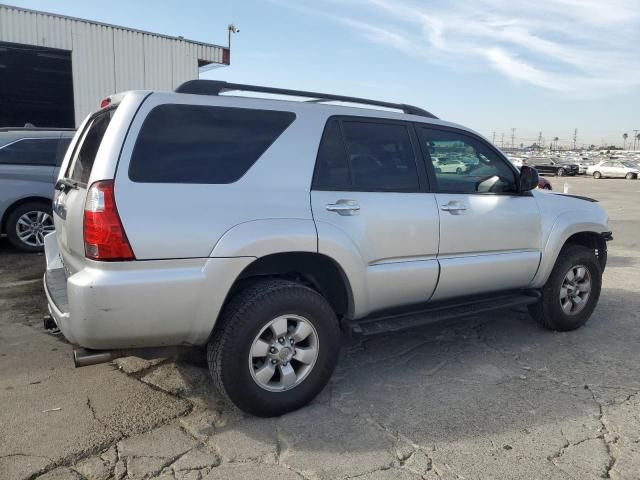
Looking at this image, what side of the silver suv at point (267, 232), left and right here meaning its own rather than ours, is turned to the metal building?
left

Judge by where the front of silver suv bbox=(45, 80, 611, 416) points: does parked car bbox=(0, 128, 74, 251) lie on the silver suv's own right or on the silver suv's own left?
on the silver suv's own left

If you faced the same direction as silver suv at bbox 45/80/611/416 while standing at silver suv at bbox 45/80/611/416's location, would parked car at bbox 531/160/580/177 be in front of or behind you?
in front

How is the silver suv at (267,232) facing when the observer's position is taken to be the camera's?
facing away from the viewer and to the right of the viewer

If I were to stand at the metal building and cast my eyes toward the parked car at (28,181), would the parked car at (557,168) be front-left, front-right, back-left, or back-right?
back-left

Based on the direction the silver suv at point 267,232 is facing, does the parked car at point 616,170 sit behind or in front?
in front
